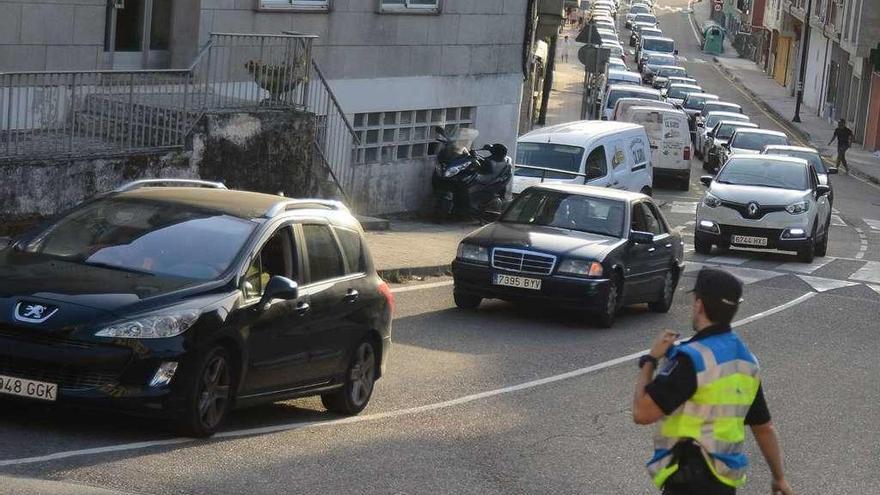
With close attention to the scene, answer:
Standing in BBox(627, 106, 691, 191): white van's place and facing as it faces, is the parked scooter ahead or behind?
behind

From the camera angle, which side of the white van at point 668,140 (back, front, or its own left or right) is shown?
back

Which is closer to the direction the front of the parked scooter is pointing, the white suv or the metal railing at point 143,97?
the metal railing

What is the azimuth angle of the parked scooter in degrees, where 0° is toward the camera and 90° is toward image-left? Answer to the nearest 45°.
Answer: approximately 45°

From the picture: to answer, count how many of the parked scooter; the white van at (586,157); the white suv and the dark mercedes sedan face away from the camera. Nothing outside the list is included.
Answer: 0

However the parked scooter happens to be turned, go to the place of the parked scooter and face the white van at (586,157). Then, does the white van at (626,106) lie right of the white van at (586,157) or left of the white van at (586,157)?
left

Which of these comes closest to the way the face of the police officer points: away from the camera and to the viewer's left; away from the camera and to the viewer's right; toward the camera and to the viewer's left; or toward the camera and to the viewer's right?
away from the camera and to the viewer's left

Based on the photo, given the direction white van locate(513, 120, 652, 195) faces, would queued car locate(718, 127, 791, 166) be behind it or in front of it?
behind

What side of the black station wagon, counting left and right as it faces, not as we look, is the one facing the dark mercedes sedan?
back

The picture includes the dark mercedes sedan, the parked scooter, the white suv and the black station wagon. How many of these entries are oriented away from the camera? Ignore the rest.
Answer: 0

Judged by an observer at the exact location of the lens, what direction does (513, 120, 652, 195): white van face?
facing the viewer and to the left of the viewer

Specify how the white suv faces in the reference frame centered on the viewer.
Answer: facing the viewer

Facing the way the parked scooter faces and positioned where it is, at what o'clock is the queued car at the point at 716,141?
The queued car is roughly at 5 o'clock from the parked scooter.
